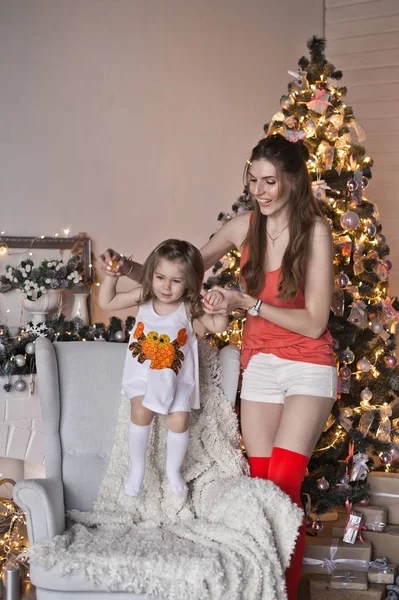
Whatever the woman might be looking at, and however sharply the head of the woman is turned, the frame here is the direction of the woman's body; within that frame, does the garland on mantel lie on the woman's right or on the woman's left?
on the woman's right

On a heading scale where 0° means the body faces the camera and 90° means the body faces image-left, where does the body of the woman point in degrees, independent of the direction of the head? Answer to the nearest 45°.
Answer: approximately 45°

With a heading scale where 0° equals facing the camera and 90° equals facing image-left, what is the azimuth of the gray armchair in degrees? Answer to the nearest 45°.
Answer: approximately 0°

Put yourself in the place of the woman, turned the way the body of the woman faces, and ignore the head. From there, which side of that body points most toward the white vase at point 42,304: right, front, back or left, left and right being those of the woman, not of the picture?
right

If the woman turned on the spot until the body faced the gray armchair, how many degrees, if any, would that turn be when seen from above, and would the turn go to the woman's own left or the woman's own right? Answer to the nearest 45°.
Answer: approximately 45° to the woman's own right

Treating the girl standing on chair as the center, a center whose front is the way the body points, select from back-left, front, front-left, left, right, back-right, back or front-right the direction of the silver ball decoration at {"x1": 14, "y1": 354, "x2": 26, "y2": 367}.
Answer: back-right

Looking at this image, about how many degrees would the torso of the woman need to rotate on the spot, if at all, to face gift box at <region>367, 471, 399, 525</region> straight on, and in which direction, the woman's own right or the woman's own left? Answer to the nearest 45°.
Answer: approximately 180°
